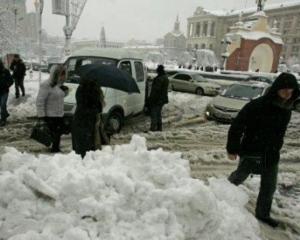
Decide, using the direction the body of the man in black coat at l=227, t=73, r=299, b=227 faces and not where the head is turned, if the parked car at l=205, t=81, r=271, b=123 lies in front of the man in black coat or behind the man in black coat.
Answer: behind

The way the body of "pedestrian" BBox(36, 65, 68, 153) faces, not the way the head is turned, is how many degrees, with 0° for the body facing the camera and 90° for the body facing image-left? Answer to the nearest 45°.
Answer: approximately 270°

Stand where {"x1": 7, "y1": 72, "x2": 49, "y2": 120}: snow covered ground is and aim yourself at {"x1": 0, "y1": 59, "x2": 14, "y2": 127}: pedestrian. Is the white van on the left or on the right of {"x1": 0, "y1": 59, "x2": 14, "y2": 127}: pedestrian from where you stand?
left

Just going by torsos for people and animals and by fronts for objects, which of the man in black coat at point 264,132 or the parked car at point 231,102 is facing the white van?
the parked car

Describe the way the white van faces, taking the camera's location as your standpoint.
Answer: facing the viewer and to the left of the viewer

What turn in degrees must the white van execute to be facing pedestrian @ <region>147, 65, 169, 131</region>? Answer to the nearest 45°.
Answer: approximately 135° to its left

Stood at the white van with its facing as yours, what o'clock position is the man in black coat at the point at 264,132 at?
The man in black coat is roughly at 10 o'clock from the white van.

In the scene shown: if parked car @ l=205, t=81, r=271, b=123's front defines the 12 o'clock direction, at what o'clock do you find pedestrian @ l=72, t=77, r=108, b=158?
The pedestrian is roughly at 11 o'clock from the parked car.

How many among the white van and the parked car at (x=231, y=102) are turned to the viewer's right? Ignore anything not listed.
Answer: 0

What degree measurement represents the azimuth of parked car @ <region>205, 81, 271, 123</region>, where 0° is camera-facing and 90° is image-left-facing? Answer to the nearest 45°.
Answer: approximately 45°

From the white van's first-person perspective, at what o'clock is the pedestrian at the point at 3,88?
The pedestrian is roughly at 2 o'clock from the white van.
